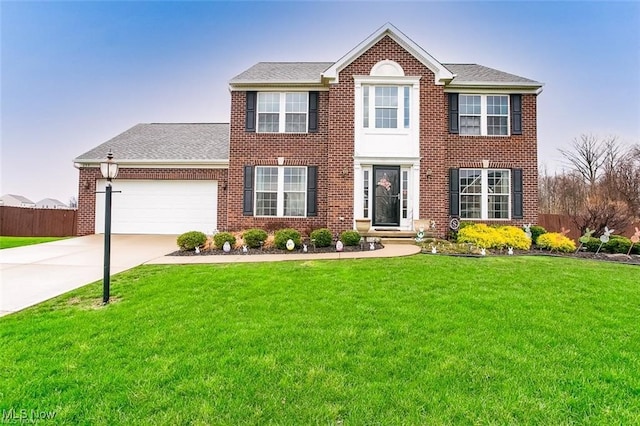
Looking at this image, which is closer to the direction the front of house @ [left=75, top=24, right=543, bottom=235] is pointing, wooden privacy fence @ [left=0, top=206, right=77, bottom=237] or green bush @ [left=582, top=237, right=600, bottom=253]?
the green bush

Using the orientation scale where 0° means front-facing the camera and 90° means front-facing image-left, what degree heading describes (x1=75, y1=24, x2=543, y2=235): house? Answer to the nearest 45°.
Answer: approximately 0°

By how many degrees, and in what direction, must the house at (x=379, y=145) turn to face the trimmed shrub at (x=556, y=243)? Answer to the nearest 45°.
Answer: approximately 45° to its left

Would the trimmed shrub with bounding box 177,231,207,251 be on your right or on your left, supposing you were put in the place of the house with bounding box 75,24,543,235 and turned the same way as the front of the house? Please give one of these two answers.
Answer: on your right

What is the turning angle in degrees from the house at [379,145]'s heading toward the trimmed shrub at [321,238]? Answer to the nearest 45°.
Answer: approximately 45° to its right

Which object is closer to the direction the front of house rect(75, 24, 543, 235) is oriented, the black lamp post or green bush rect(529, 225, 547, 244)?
the black lamp post

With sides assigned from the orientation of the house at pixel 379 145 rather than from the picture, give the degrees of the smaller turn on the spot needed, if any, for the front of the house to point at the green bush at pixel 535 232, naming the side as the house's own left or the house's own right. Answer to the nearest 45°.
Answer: approximately 90° to the house's own left

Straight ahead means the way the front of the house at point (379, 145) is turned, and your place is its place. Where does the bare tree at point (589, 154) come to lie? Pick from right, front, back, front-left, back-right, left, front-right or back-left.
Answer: back-left

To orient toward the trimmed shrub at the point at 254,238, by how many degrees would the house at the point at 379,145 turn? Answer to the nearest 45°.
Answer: approximately 45° to its right
